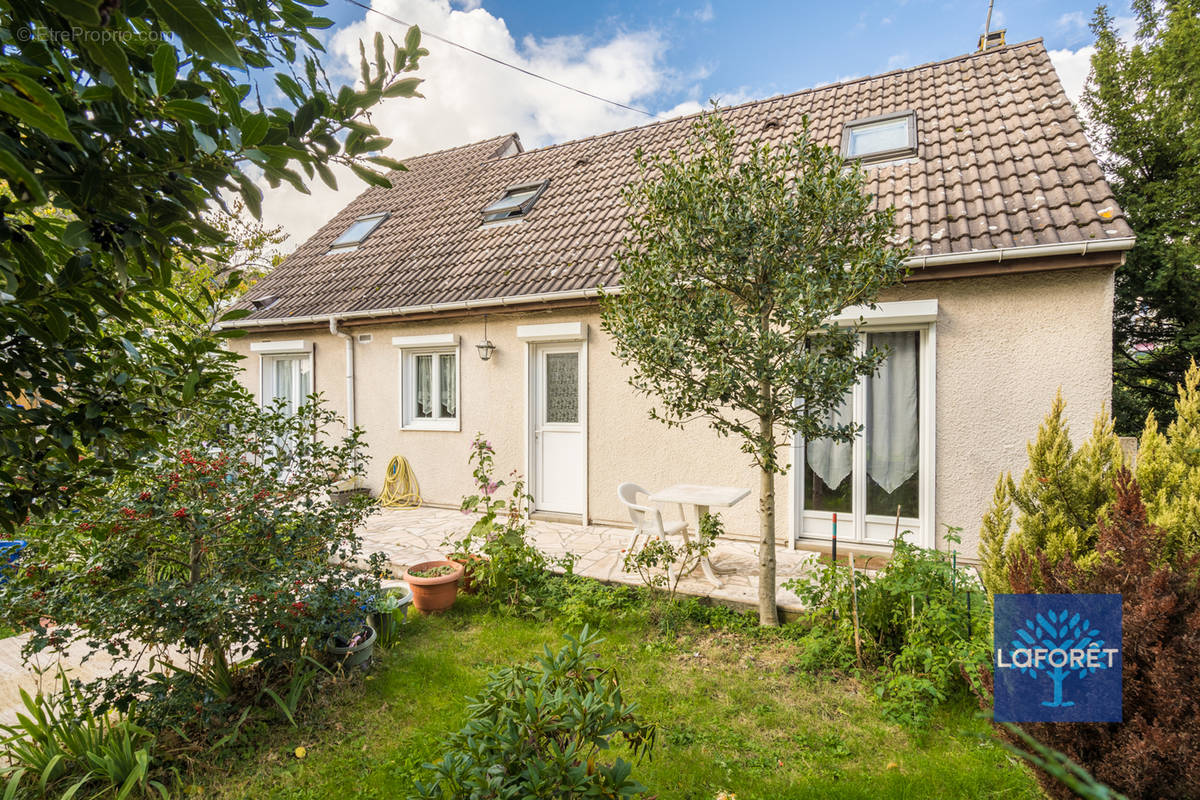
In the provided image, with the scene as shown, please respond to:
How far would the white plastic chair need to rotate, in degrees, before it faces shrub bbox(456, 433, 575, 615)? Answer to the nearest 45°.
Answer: approximately 135° to its right

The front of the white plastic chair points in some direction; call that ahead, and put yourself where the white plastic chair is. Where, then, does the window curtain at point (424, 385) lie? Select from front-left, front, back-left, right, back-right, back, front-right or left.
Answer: back

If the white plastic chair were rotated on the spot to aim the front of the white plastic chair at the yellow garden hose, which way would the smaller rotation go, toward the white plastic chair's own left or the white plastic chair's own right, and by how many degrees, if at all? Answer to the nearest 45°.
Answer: approximately 180°

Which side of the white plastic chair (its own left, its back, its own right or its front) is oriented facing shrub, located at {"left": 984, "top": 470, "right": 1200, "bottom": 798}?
front

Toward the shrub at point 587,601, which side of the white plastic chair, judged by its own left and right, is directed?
right

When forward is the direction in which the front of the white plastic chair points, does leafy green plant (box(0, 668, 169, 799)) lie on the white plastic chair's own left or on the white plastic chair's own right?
on the white plastic chair's own right

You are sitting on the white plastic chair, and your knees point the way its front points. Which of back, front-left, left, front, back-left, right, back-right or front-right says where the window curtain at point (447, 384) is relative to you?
back

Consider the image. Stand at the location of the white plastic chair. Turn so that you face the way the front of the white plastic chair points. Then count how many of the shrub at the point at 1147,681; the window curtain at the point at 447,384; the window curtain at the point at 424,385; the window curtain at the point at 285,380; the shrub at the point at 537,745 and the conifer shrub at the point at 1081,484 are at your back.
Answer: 3

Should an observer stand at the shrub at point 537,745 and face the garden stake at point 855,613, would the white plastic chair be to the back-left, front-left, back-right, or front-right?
front-left

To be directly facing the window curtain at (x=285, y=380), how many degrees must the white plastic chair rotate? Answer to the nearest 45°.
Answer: approximately 180°

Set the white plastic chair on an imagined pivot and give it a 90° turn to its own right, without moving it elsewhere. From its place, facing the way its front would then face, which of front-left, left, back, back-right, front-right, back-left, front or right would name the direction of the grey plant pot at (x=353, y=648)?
front

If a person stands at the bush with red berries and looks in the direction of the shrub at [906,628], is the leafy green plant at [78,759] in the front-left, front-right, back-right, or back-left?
back-right

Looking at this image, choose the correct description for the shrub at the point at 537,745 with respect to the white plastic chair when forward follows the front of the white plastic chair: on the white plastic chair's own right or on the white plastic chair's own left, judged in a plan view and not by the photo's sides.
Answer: on the white plastic chair's own right

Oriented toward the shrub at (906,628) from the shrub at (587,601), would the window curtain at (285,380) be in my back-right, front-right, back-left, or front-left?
back-left

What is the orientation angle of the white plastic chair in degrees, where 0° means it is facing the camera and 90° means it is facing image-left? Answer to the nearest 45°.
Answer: approximately 315°

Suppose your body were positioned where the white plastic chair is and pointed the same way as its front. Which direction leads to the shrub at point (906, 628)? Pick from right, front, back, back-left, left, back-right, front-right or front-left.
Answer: front
